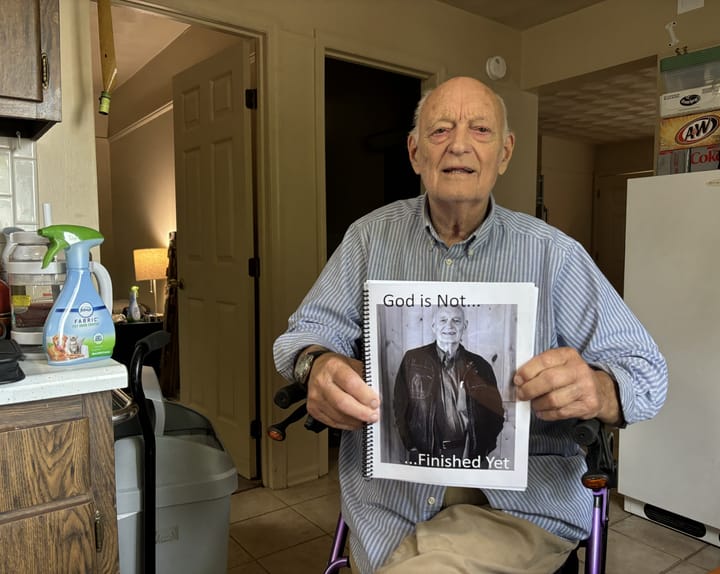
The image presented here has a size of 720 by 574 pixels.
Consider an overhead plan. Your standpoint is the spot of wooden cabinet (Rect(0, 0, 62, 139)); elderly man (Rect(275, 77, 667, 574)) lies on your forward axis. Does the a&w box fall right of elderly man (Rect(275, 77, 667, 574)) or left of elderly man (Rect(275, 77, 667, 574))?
left

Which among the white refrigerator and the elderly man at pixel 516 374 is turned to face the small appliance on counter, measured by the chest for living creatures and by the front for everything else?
the white refrigerator

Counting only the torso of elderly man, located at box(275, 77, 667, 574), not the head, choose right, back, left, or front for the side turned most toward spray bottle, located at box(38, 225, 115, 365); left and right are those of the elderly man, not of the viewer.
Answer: right

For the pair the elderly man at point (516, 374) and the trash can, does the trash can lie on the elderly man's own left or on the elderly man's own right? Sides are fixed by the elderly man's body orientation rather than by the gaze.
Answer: on the elderly man's own right

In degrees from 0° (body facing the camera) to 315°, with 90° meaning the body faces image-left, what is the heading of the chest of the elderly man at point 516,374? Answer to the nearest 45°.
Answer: approximately 0°

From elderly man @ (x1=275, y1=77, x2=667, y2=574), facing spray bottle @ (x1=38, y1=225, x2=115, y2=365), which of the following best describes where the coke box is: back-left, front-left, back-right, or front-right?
back-right

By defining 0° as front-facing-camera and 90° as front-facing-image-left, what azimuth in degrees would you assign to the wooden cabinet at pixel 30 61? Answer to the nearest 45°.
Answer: approximately 315°

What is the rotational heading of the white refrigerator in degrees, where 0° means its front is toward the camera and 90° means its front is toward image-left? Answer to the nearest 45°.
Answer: approximately 45°
